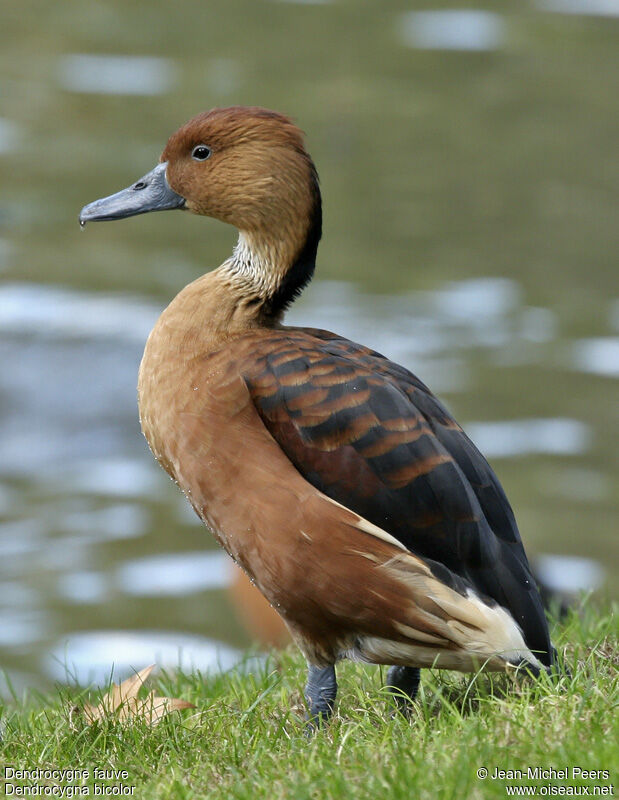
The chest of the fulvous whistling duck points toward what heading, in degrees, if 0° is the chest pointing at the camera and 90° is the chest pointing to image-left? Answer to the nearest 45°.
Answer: approximately 90°

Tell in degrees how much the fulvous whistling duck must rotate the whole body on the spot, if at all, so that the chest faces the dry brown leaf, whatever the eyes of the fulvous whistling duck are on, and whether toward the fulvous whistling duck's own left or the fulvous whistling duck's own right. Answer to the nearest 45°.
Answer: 0° — it already faces it
